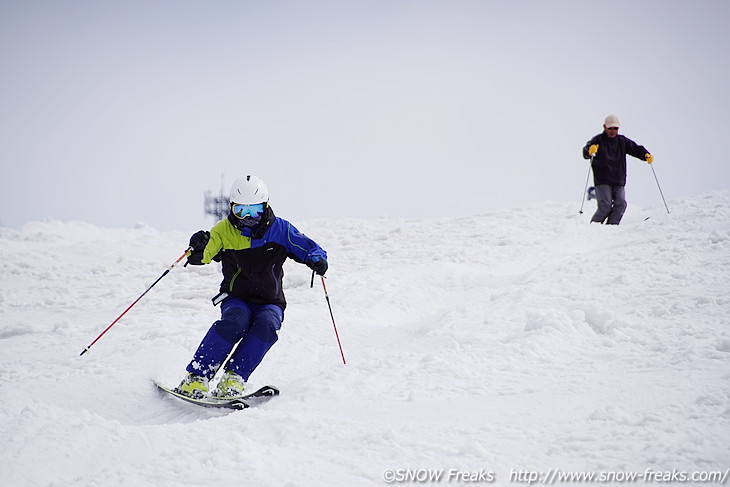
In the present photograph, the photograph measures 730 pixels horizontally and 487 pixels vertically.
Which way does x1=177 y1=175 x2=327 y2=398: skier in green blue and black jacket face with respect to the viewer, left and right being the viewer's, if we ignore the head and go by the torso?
facing the viewer

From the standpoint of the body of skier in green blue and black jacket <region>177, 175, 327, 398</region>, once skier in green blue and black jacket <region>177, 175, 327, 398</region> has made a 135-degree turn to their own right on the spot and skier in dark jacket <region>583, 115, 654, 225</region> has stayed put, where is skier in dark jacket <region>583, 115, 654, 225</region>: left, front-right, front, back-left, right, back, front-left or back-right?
right
